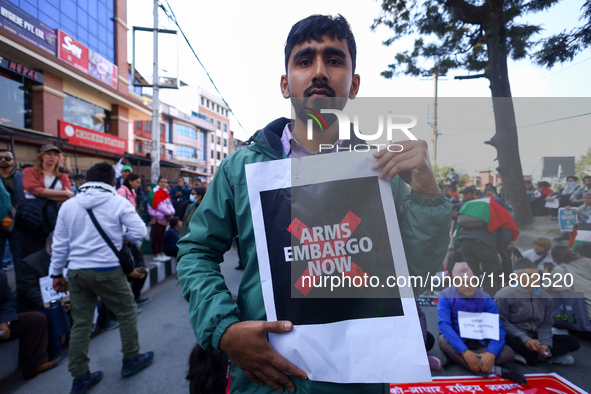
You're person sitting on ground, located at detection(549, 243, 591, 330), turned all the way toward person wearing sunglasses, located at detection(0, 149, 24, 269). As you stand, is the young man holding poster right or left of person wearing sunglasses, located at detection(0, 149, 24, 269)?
left

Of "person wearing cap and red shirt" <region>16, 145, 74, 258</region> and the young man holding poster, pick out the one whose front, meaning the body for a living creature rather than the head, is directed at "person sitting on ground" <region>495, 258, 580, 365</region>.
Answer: the person wearing cap and red shirt

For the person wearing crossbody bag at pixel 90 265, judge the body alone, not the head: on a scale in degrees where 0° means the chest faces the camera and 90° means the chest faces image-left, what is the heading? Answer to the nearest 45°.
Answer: approximately 225°

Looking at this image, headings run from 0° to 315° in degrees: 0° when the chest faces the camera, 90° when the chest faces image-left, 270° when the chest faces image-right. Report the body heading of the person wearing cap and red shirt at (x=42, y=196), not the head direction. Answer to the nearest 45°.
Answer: approximately 315°

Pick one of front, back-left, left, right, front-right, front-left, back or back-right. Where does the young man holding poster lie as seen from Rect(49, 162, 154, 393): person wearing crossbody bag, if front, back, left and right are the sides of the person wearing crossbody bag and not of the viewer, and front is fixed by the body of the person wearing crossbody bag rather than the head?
back-right

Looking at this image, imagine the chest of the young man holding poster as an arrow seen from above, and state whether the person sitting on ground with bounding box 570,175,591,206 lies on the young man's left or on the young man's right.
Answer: on the young man's left

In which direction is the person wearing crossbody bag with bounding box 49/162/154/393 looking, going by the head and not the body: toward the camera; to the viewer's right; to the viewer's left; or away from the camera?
away from the camera

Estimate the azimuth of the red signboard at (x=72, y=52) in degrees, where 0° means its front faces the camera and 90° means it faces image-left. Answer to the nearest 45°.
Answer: approximately 315°

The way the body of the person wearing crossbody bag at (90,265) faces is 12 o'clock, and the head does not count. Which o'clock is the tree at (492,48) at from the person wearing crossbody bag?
The tree is roughly at 1 o'clock from the person wearing crossbody bag.

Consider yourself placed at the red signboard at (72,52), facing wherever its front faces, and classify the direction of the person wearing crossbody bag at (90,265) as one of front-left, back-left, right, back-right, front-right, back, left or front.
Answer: front-right

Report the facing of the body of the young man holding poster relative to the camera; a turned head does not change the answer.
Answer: toward the camera

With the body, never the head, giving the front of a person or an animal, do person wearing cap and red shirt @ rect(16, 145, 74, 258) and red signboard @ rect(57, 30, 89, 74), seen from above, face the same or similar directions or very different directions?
same or similar directions

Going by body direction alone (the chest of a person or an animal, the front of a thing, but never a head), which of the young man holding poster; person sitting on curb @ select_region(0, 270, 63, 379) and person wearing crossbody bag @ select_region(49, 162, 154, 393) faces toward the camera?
the young man holding poster

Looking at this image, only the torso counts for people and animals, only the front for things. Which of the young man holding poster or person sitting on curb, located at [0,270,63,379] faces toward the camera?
the young man holding poster

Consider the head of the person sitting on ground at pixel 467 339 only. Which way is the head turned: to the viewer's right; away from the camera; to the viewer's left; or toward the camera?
toward the camera

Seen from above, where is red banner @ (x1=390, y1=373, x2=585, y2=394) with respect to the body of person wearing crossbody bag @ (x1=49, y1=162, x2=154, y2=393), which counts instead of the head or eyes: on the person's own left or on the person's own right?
on the person's own right

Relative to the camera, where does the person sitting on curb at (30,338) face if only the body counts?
to the viewer's right

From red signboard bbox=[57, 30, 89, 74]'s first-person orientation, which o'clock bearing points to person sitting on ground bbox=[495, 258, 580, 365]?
The person sitting on ground is roughly at 1 o'clock from the red signboard.

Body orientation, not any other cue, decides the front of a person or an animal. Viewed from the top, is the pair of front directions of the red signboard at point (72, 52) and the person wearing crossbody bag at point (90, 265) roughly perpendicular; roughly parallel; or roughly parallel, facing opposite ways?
roughly perpendicular

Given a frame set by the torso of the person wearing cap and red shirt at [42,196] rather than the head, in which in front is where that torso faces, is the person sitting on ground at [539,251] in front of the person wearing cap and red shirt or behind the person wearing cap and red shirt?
in front

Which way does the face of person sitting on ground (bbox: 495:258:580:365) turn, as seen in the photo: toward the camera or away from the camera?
toward the camera
